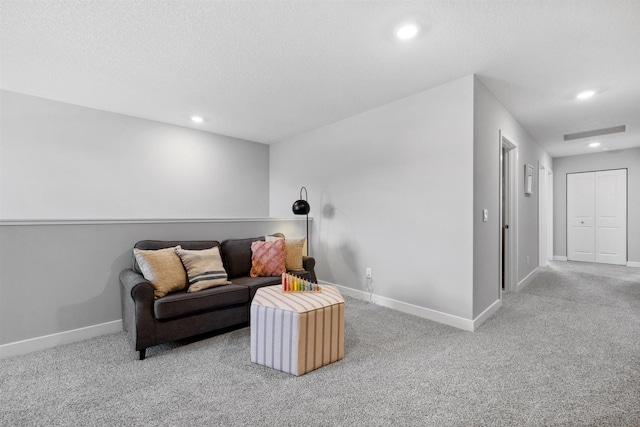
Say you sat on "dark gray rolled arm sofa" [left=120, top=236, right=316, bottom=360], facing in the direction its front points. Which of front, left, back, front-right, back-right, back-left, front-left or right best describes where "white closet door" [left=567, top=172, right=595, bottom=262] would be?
front-left

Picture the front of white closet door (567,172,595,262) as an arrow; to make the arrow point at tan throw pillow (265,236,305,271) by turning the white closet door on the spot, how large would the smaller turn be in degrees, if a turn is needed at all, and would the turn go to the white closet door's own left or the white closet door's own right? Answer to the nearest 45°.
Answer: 0° — it already faces it

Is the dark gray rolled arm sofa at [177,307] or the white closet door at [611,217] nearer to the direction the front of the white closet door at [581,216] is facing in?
the dark gray rolled arm sofa

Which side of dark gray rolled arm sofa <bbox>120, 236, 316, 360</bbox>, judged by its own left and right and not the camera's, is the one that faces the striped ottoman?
front

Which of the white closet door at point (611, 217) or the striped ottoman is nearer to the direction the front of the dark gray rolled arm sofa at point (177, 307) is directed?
the striped ottoman

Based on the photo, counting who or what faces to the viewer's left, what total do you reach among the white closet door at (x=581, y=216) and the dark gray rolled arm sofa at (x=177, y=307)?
0

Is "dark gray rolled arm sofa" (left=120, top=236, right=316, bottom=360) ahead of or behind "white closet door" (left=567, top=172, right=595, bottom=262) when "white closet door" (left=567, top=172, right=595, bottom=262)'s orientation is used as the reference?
ahead

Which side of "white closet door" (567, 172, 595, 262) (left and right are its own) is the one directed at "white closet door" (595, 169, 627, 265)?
left

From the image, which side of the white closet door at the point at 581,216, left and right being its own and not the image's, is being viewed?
front

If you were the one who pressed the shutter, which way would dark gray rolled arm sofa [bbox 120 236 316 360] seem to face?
facing the viewer and to the right of the viewer

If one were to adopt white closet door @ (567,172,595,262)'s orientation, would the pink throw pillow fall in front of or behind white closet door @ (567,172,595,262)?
in front

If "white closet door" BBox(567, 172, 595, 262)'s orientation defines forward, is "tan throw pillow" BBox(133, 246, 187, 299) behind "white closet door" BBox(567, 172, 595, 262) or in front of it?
in front

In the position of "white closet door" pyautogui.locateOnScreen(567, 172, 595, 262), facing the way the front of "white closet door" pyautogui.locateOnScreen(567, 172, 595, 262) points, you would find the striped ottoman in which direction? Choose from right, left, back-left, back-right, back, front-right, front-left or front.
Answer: front

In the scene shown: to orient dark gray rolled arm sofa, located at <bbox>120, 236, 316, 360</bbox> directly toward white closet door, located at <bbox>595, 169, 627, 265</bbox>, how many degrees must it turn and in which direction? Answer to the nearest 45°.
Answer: approximately 45° to its left
